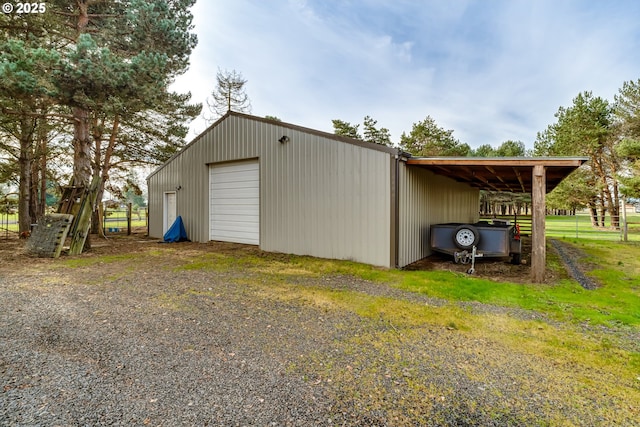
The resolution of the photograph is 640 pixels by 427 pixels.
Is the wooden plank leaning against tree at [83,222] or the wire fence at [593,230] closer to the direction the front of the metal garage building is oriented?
the wooden plank leaning against tree

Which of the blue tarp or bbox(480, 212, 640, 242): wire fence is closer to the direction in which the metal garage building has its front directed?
the blue tarp

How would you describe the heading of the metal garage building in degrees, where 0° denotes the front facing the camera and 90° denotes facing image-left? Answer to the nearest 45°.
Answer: approximately 45°

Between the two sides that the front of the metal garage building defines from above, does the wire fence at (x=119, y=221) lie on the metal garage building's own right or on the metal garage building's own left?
on the metal garage building's own right

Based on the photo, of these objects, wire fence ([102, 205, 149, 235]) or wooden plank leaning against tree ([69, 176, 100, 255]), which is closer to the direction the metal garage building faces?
the wooden plank leaning against tree

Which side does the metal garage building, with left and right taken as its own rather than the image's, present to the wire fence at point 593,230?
back

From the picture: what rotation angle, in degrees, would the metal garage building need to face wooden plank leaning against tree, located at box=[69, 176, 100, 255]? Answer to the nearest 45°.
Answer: approximately 45° to its right
